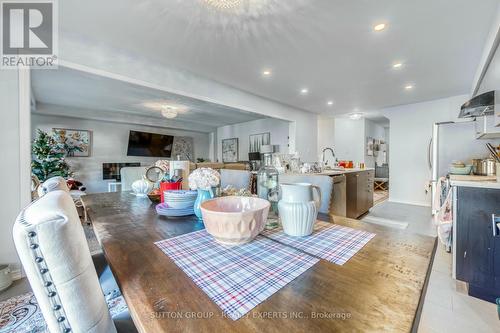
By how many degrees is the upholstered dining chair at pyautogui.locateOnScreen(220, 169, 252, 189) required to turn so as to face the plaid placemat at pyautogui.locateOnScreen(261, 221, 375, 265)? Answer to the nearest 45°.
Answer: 0° — it already faces it

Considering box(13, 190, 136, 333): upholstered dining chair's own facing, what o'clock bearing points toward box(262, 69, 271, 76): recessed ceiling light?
The recessed ceiling light is roughly at 11 o'clock from the upholstered dining chair.

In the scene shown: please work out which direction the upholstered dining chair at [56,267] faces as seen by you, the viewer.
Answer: facing to the right of the viewer

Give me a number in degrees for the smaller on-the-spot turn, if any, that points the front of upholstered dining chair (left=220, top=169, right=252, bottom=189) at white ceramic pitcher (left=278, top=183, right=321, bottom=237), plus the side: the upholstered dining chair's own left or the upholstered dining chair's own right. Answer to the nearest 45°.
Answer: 0° — it already faces it

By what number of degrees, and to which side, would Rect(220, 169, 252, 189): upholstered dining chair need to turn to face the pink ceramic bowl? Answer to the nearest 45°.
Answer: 0° — it already faces it
